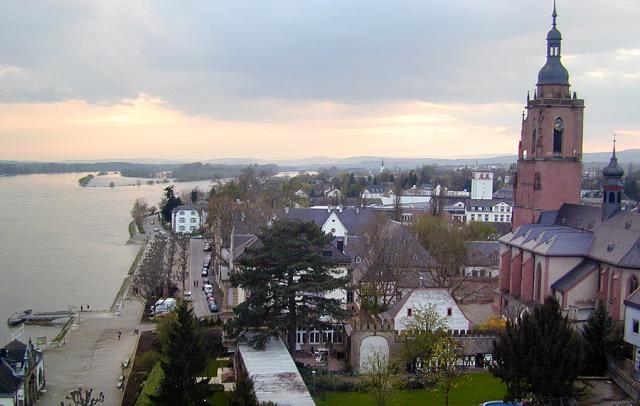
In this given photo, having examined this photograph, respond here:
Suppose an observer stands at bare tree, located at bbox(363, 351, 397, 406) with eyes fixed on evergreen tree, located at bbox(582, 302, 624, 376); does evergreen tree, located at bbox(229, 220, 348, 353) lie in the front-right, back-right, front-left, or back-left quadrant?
back-left

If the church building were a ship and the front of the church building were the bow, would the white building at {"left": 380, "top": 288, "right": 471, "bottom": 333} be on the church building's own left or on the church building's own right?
on the church building's own left

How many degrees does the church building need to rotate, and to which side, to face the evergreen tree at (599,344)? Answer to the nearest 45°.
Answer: approximately 135° to its left

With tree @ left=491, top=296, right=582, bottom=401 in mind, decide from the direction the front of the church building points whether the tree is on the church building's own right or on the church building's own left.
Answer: on the church building's own left

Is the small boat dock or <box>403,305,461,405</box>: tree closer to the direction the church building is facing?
the small boat dock

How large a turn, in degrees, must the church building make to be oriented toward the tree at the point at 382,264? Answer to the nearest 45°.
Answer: approximately 90° to its left

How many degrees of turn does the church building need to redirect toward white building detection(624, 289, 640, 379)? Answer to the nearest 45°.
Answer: approximately 135° to its left

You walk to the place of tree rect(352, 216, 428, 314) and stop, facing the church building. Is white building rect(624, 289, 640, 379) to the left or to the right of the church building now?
right

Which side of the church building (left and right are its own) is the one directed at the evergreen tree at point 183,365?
left

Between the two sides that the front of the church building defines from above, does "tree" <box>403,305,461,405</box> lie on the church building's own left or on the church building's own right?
on the church building's own left

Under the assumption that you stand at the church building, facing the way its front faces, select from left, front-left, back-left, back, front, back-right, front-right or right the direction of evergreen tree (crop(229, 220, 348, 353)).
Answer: left

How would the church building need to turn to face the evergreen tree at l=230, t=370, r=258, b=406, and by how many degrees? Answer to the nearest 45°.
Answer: approximately 135° to its left

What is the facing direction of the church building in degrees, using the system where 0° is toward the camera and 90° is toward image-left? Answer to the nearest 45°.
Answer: approximately 135°
